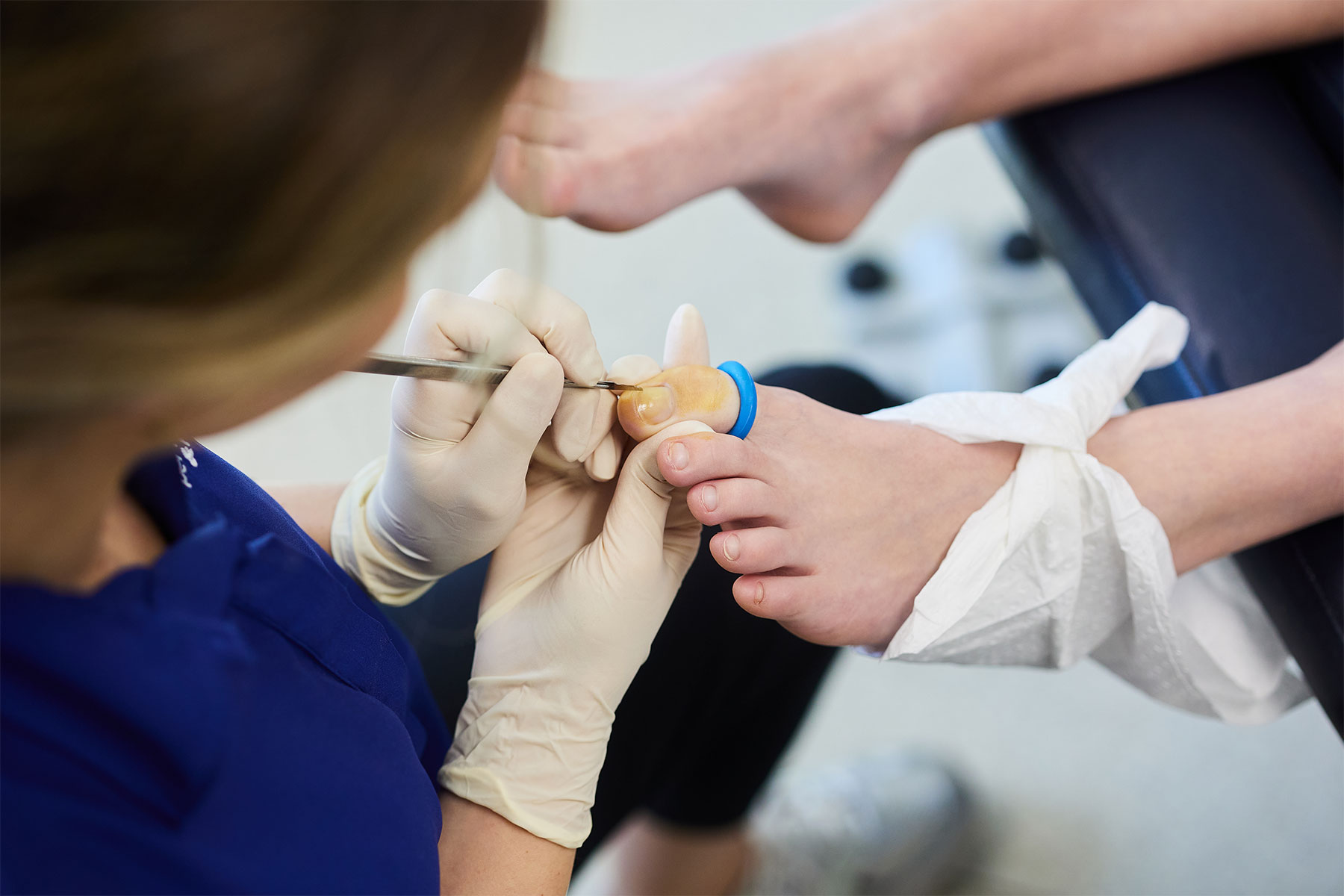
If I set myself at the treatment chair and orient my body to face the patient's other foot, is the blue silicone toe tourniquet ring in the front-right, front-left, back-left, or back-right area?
front-left

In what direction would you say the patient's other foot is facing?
to the viewer's left

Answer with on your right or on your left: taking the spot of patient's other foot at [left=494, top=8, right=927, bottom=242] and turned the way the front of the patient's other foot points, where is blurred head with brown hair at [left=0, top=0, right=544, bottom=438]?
on your left

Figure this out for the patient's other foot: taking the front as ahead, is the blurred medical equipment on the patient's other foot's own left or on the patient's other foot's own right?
on the patient's other foot's own right
